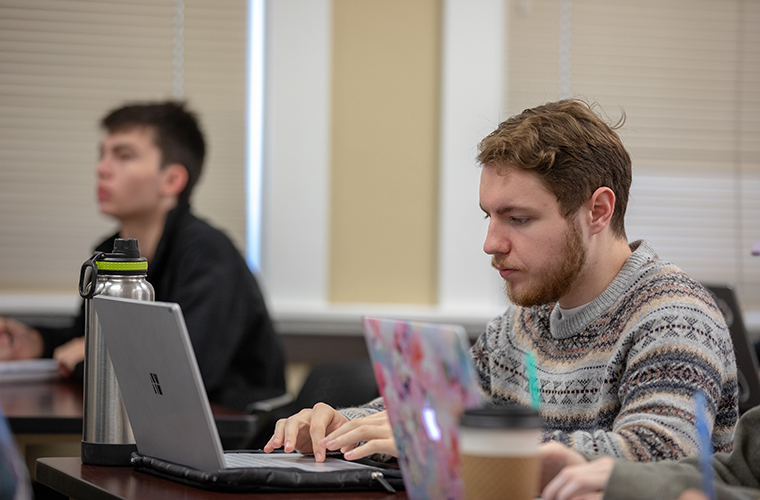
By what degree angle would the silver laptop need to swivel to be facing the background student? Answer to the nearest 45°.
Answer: approximately 45° to its left

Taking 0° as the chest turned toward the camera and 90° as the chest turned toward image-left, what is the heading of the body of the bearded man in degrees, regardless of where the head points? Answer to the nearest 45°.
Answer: approximately 45°

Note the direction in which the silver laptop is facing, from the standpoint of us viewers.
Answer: facing away from the viewer and to the right of the viewer

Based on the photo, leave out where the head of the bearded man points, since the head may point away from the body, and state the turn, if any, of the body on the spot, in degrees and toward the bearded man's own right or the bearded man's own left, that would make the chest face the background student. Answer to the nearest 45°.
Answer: approximately 90° to the bearded man's own right

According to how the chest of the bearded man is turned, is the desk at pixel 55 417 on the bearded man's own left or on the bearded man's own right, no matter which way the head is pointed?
on the bearded man's own right

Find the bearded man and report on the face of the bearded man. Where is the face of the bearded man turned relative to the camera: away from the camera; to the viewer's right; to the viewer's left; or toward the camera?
to the viewer's left

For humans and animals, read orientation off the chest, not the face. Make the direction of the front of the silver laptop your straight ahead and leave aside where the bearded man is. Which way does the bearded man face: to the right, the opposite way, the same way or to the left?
the opposite way
